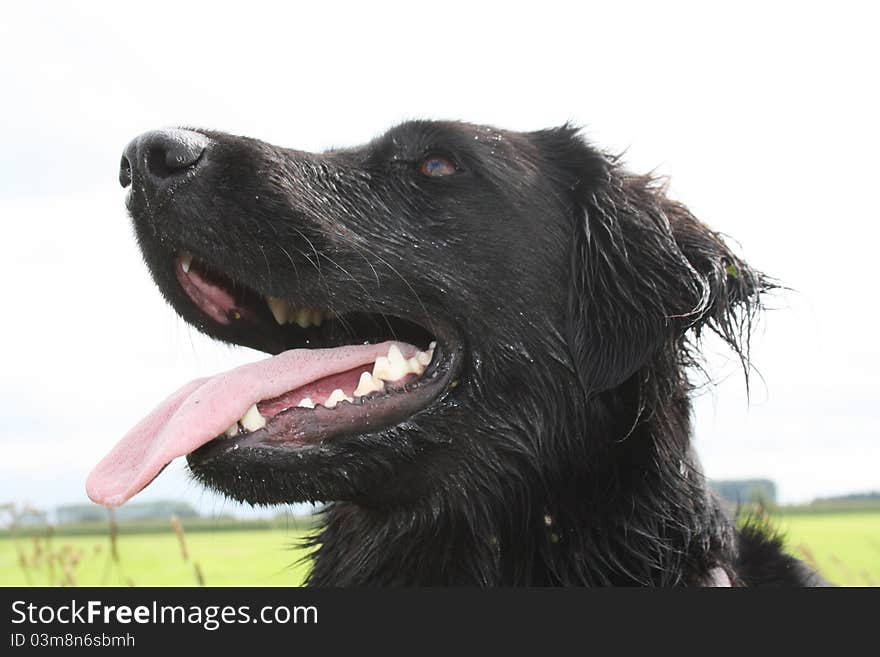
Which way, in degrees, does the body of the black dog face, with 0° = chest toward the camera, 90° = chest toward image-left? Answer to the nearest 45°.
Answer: approximately 90°
